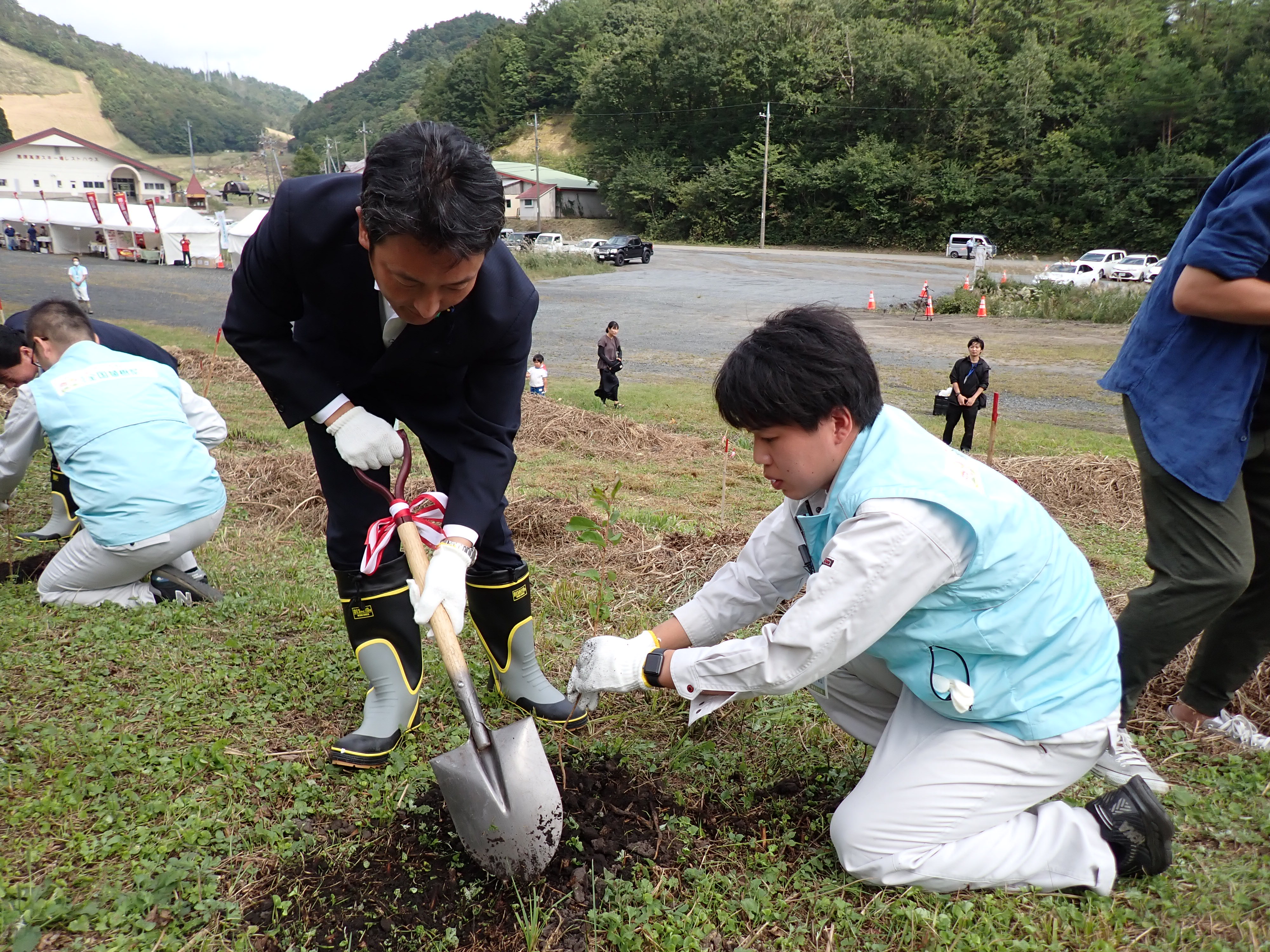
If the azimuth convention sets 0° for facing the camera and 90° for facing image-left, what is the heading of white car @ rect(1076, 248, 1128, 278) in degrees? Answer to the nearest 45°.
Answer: approximately 45°

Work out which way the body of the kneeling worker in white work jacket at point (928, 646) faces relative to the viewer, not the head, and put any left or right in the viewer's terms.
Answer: facing to the left of the viewer

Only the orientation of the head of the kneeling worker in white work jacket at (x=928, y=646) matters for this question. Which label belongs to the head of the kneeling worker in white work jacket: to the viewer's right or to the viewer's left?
to the viewer's left

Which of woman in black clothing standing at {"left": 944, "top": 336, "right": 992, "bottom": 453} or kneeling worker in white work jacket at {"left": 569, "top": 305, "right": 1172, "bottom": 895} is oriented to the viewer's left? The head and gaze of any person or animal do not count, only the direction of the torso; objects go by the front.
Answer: the kneeling worker in white work jacket

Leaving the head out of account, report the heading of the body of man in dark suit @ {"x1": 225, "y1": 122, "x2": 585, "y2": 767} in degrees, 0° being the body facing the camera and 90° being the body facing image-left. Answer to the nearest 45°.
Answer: approximately 0°

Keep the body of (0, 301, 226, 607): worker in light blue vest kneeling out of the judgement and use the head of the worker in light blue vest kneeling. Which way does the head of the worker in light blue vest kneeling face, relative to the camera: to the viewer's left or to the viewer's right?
to the viewer's left

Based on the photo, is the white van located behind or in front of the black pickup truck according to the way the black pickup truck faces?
behind

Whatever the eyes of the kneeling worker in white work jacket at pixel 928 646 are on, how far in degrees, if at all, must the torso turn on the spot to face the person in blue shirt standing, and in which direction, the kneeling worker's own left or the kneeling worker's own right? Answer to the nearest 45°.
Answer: approximately 135° to the kneeling worker's own right

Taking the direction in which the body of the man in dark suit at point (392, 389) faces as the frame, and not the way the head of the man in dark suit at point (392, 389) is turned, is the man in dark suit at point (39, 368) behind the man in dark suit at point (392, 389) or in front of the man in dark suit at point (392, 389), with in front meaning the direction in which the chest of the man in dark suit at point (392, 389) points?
behind

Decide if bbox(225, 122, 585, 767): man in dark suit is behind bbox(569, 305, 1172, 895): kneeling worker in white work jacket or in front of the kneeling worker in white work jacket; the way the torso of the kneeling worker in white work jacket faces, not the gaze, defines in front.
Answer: in front

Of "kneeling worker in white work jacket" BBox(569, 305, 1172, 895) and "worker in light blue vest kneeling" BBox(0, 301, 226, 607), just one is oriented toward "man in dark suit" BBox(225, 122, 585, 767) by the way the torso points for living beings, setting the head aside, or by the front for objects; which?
the kneeling worker in white work jacket

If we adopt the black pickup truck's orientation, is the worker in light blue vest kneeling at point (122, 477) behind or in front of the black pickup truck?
in front

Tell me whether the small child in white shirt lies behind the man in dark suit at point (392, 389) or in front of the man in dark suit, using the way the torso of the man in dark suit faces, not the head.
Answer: behind

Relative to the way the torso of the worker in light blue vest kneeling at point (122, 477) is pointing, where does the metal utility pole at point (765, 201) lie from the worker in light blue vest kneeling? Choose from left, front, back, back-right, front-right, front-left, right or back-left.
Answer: right

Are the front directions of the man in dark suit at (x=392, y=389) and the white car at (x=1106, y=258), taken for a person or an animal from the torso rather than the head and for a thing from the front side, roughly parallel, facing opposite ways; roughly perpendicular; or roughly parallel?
roughly perpendicular
